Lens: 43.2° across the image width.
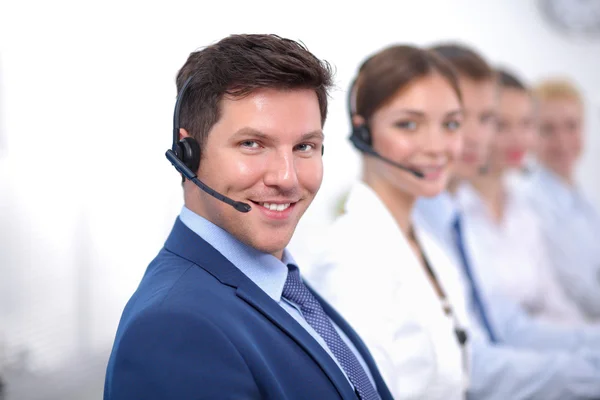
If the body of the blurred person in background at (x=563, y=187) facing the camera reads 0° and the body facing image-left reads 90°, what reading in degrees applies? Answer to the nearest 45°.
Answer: approximately 315°

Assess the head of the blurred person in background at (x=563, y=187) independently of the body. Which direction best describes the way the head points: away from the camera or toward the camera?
toward the camera

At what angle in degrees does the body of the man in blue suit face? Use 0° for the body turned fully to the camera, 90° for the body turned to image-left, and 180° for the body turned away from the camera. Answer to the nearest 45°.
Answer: approximately 315°

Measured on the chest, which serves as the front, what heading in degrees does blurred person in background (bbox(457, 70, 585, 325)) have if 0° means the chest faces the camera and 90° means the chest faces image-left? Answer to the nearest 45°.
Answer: approximately 315°

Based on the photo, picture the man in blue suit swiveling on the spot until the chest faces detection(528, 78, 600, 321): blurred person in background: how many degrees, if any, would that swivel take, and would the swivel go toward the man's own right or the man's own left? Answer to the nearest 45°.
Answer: approximately 90° to the man's own left

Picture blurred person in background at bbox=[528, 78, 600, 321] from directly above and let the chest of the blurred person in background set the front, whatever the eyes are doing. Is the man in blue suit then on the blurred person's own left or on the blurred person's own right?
on the blurred person's own right

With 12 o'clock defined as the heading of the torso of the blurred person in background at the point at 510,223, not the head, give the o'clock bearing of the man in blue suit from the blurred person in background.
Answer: The man in blue suit is roughly at 2 o'clock from the blurred person in background.

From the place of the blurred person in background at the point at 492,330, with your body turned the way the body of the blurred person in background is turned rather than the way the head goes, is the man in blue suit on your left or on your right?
on your right

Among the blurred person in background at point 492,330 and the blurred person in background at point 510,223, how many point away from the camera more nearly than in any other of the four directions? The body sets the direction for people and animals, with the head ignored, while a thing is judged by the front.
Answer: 0

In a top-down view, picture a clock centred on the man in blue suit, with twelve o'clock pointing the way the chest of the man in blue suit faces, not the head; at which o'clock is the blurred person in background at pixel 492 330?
The blurred person in background is roughly at 9 o'clock from the man in blue suit.

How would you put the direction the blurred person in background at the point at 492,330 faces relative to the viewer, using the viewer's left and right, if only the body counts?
facing the viewer and to the right of the viewer

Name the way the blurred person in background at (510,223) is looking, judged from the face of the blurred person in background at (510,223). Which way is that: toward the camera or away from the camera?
toward the camera

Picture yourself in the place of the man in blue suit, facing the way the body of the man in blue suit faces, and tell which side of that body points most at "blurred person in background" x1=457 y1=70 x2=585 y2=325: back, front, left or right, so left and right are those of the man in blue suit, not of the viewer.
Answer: left
